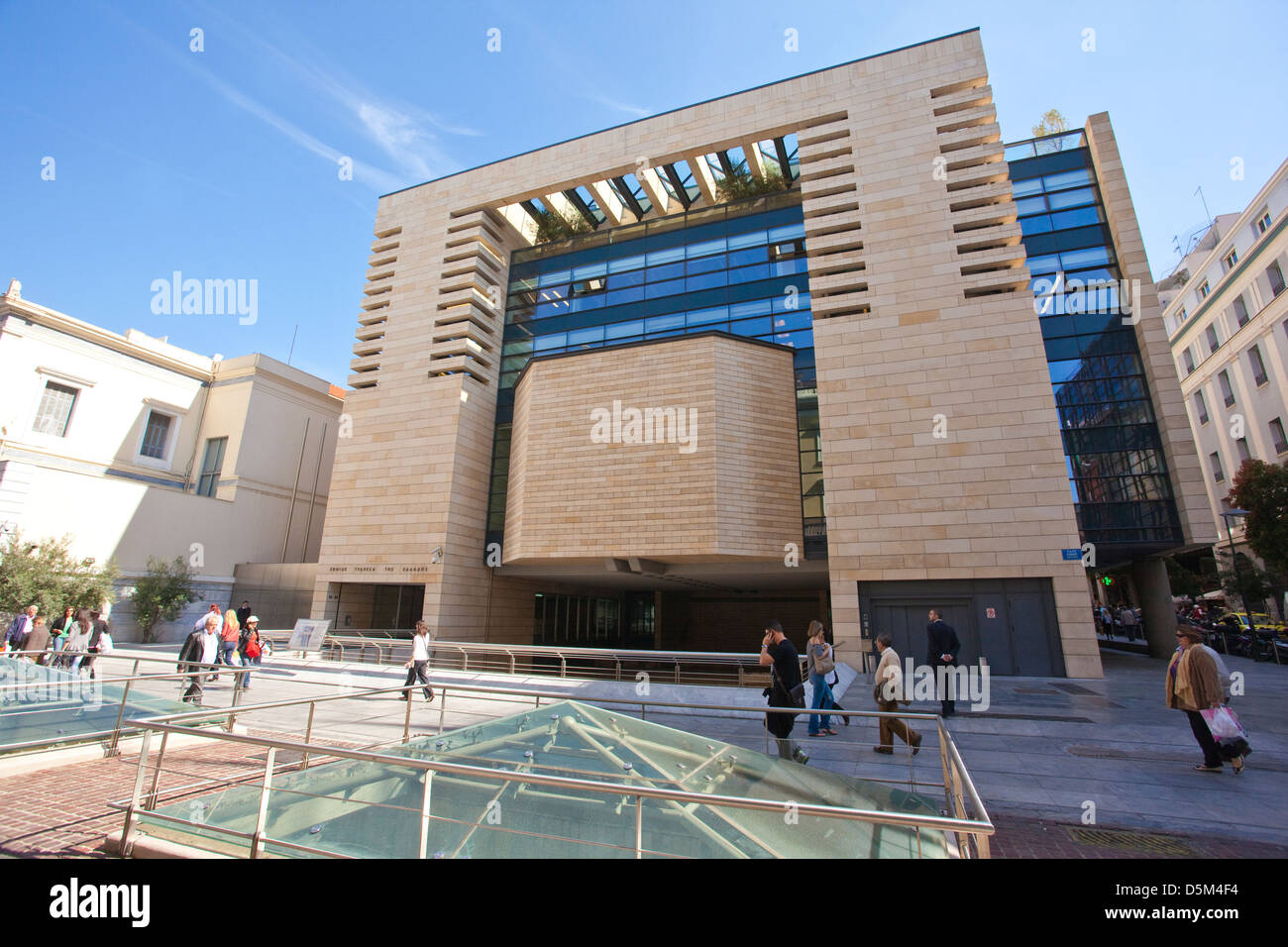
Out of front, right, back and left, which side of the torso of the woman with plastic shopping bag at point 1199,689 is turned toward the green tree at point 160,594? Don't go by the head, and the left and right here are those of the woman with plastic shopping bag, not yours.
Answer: front

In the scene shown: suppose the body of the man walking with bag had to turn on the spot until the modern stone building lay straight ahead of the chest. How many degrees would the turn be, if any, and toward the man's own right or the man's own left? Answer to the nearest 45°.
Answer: approximately 90° to the man's own right

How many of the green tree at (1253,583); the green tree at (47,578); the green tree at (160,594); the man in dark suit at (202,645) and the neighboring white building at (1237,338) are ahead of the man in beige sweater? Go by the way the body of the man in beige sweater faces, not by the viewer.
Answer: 3

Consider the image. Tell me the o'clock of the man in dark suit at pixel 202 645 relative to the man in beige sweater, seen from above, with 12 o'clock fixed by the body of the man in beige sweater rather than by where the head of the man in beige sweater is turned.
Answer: The man in dark suit is roughly at 12 o'clock from the man in beige sweater.

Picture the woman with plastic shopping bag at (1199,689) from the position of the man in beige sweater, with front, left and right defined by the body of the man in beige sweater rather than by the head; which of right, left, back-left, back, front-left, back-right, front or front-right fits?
back

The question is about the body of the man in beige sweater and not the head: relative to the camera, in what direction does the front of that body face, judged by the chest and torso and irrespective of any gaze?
to the viewer's left

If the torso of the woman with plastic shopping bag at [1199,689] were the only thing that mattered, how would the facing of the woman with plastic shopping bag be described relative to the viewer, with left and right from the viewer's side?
facing to the left of the viewer
